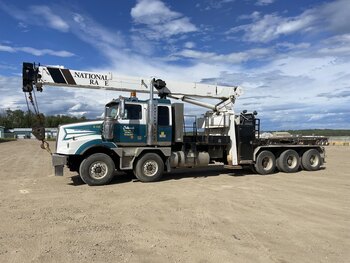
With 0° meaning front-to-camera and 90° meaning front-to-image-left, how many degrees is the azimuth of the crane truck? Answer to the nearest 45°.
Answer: approximately 90°
